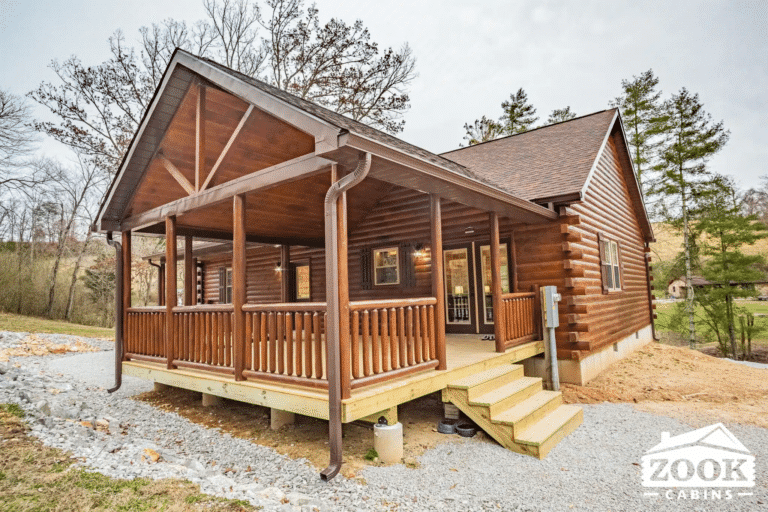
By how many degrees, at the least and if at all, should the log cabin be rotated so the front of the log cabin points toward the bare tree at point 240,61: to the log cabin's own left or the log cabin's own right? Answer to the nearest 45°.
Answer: approximately 90° to the log cabin's own right

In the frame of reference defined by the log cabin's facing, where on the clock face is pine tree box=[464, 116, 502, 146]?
The pine tree is roughly at 5 o'clock from the log cabin.

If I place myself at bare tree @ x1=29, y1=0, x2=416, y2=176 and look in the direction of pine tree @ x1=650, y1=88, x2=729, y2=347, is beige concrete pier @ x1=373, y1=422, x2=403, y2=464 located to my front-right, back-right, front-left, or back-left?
front-right

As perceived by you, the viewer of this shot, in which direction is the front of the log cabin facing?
facing the viewer and to the left of the viewer

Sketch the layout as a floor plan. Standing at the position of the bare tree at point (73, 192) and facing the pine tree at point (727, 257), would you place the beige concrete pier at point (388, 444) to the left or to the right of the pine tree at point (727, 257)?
right

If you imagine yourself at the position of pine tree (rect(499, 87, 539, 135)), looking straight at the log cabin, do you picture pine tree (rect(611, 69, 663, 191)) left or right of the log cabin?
left

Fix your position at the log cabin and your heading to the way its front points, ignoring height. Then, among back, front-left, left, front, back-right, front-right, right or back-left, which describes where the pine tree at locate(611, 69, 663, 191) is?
back

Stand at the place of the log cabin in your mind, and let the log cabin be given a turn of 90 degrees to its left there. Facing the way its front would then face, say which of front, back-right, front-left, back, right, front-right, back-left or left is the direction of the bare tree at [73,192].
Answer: back

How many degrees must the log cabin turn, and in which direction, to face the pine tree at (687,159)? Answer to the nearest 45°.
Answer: approximately 180°
